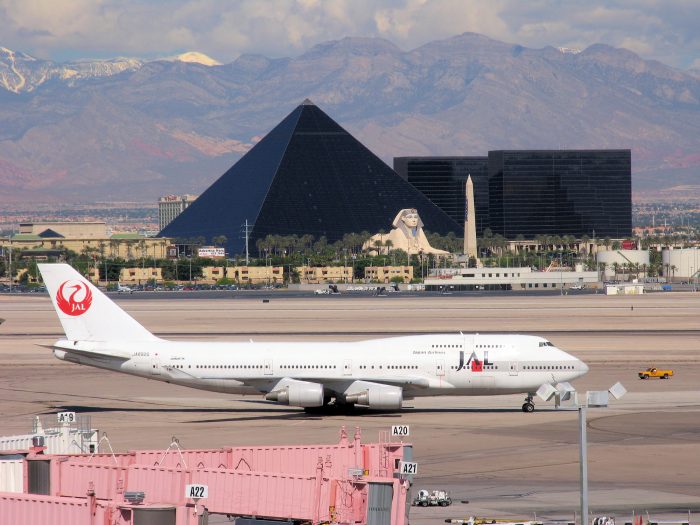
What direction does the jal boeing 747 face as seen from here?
to the viewer's right

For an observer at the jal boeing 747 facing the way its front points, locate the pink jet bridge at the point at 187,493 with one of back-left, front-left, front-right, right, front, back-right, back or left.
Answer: right

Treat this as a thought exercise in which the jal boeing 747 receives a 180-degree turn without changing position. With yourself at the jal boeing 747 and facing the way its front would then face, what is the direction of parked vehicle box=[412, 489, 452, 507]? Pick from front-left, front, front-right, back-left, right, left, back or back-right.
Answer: left
